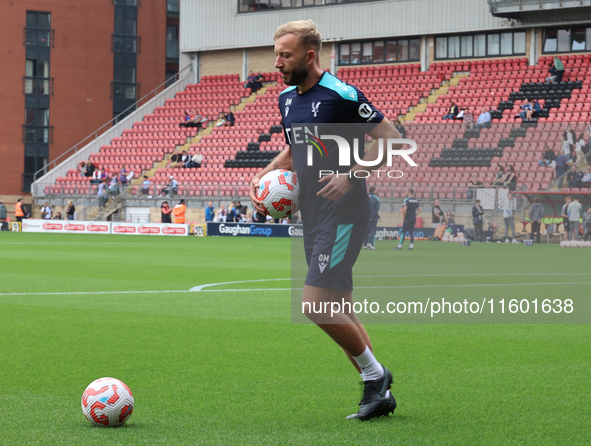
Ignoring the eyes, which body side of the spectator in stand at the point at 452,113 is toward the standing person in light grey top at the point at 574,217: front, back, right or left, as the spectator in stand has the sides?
left

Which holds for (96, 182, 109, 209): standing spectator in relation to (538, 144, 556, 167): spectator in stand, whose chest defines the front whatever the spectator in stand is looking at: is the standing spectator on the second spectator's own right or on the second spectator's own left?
on the second spectator's own right

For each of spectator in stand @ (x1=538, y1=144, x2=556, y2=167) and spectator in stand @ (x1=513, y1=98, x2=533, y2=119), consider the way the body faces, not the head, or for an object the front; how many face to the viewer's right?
0

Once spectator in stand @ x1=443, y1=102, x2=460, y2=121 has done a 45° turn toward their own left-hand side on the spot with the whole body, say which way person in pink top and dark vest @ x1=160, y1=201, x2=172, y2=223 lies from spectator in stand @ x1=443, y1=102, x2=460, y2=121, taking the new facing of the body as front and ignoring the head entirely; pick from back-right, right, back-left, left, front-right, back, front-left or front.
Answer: right

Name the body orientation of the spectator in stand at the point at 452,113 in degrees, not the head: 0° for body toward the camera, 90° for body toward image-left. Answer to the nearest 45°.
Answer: approximately 45°

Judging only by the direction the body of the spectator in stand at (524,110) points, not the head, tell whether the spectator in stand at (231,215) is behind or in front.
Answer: in front

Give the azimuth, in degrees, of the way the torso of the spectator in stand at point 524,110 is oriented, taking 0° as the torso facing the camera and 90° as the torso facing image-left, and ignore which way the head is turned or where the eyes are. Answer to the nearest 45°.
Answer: approximately 45°

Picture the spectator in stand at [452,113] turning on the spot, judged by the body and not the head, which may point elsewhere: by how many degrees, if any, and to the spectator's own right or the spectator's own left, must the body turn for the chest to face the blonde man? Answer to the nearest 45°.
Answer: approximately 45° to the spectator's own left

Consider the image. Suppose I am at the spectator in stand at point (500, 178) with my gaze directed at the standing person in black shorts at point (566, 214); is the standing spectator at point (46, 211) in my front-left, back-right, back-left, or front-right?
back-right

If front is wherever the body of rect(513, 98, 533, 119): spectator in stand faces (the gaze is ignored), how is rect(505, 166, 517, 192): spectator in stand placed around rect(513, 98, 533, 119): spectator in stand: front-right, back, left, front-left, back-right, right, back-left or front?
front-left

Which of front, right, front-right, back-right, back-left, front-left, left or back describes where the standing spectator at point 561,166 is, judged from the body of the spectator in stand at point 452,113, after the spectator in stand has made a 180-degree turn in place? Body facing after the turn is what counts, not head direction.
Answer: right

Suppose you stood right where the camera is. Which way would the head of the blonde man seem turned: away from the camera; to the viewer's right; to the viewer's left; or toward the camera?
to the viewer's left
